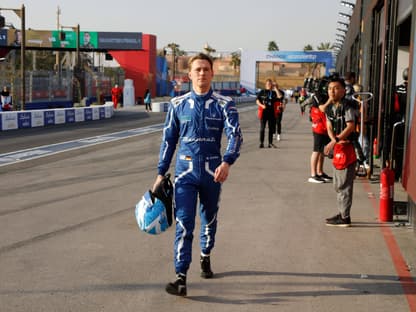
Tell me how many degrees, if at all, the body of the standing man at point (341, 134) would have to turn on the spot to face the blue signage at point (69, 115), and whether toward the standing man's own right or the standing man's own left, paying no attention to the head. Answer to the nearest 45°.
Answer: approximately 90° to the standing man's own right

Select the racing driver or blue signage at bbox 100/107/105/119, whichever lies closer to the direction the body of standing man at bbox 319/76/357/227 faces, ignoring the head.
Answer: the racing driver

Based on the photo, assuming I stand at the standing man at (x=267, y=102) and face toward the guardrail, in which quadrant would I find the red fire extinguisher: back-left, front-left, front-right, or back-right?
back-left

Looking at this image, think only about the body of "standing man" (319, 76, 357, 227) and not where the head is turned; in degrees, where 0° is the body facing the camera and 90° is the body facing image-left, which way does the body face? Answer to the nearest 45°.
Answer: approximately 45°

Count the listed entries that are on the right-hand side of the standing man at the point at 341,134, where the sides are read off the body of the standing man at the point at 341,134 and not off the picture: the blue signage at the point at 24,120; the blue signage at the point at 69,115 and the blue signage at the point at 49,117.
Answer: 3

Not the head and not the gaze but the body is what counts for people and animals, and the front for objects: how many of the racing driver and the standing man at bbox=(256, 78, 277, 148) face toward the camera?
2
